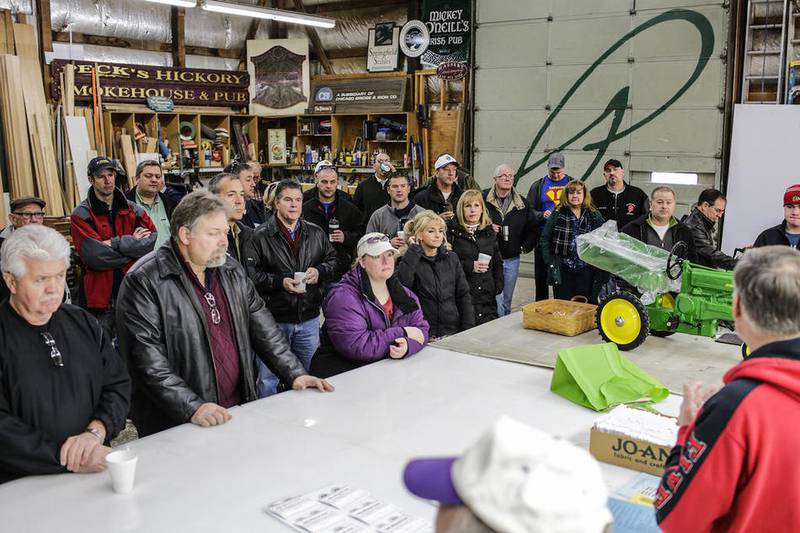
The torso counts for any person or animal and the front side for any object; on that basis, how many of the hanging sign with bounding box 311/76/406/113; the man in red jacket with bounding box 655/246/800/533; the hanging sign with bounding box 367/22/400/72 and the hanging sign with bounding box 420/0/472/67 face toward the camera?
3

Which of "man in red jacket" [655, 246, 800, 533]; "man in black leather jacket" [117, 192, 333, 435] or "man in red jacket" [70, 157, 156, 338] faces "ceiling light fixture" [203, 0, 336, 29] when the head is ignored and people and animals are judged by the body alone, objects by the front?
"man in red jacket" [655, 246, 800, 533]

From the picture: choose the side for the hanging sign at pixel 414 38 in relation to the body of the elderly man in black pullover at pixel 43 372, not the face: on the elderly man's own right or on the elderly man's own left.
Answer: on the elderly man's own left

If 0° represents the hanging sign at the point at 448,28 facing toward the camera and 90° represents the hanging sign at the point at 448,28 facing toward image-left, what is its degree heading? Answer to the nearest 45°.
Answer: approximately 0°

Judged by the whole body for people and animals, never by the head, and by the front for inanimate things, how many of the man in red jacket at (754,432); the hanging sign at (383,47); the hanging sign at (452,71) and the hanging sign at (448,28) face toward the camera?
3

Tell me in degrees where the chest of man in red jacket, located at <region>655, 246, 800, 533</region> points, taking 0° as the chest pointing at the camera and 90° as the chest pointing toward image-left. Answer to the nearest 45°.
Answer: approximately 135°

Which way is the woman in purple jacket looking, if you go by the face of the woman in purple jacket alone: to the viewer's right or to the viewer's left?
to the viewer's right

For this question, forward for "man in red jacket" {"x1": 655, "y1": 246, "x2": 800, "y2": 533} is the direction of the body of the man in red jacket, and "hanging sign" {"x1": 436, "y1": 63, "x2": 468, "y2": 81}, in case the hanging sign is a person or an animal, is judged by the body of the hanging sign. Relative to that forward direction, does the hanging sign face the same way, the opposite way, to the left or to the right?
the opposite way

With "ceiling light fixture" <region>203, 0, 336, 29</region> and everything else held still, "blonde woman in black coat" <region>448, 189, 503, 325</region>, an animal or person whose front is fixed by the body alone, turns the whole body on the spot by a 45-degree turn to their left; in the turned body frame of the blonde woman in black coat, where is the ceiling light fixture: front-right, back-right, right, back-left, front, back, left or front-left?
back

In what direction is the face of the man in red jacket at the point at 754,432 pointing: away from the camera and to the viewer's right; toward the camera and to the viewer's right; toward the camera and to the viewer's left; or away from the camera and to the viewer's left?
away from the camera and to the viewer's left
